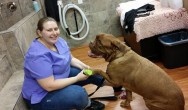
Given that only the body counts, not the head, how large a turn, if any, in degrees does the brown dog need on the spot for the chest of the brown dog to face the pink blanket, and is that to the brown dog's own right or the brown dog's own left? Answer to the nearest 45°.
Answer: approximately 90° to the brown dog's own right

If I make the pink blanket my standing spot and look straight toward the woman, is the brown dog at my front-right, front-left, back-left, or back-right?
front-left

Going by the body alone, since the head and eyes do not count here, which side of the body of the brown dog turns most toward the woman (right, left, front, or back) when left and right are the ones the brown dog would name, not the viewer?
front

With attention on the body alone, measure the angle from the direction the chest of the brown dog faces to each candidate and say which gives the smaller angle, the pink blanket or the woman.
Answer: the woman

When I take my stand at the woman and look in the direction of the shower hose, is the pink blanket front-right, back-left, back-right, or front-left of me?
front-right

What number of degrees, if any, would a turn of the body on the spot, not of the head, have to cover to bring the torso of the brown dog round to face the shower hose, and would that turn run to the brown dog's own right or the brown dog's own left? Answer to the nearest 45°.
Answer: approximately 45° to the brown dog's own right

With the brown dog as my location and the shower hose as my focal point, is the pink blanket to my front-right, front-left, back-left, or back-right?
front-right

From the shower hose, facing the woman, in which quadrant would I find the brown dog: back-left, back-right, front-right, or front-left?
front-left

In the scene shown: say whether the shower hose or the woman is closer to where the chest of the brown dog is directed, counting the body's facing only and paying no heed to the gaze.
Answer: the woman

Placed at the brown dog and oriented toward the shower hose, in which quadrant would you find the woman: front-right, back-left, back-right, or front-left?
front-left

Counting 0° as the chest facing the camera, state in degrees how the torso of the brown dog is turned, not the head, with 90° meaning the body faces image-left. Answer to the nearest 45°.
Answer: approximately 90°

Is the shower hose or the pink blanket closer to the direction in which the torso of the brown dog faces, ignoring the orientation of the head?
the shower hose

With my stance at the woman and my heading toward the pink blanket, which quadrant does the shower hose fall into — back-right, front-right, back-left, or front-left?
front-left

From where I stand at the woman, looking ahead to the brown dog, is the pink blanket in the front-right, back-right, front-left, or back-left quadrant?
front-left
